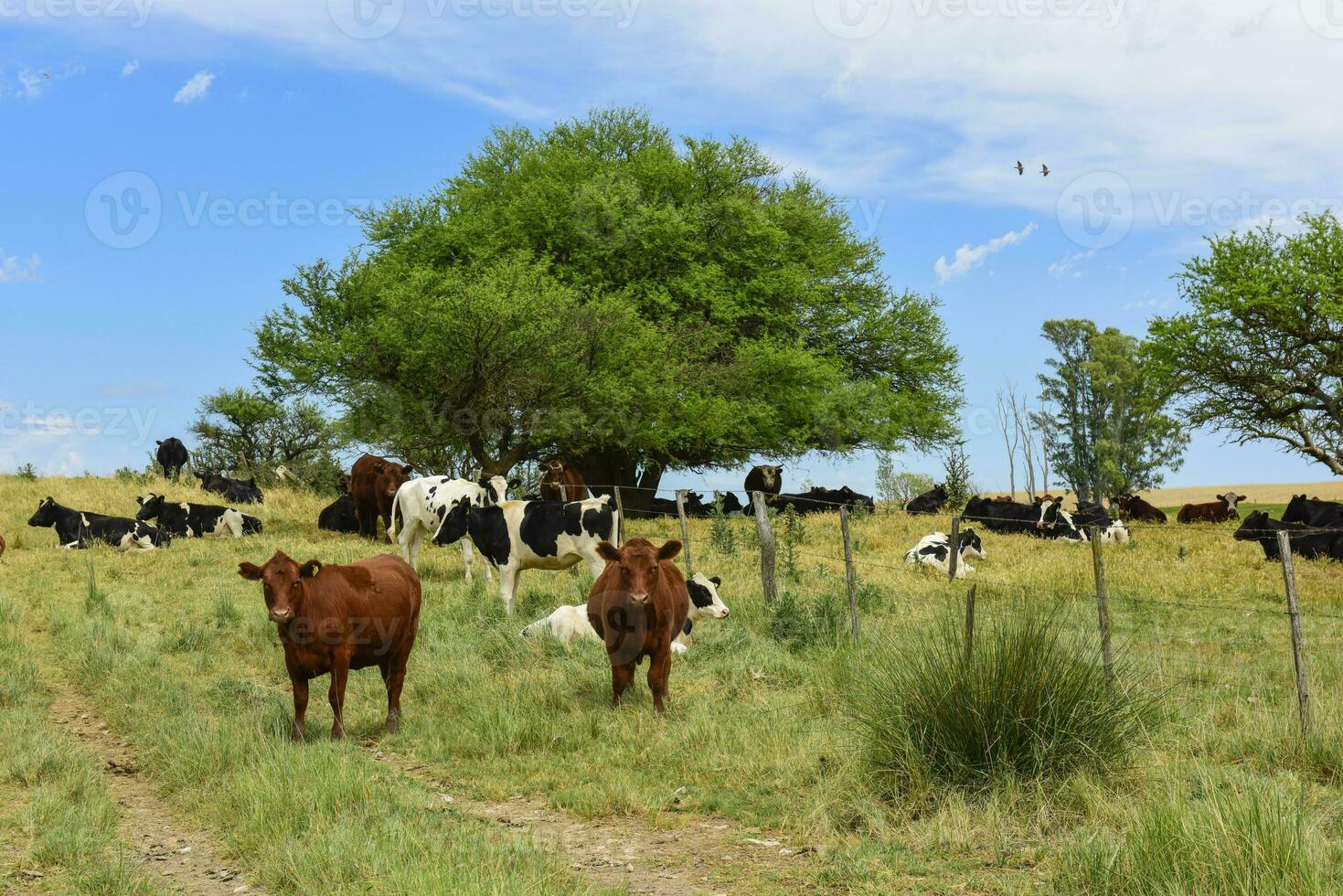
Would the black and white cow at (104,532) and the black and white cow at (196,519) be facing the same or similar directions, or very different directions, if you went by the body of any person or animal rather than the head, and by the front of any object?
same or similar directions

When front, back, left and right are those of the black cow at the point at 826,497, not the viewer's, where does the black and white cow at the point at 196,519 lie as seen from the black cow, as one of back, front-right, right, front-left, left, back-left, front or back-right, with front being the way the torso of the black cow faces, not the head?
back-right

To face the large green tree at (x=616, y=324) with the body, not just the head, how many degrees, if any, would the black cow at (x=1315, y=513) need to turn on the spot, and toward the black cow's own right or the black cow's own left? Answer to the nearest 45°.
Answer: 0° — it already faces it

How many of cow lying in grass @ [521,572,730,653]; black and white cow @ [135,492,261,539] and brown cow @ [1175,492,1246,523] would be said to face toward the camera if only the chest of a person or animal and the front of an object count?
0

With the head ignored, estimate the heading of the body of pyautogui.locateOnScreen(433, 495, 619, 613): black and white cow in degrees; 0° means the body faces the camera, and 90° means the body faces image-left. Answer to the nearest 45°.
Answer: approximately 90°

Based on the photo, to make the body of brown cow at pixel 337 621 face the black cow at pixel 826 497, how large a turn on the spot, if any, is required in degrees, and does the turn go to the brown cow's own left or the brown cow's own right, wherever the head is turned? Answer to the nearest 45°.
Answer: approximately 180°

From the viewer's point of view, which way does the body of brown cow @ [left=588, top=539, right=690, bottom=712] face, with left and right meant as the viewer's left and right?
facing the viewer

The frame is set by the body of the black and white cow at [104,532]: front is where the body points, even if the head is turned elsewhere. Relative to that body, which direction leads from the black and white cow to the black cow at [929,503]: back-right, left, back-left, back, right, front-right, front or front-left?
back

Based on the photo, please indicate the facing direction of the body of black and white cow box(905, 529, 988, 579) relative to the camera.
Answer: to the viewer's right

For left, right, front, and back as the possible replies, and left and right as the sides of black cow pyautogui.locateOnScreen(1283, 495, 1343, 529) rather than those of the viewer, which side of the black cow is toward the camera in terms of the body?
left

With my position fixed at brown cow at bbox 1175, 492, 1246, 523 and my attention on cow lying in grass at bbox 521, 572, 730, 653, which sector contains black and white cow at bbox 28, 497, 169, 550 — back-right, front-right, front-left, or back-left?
front-right

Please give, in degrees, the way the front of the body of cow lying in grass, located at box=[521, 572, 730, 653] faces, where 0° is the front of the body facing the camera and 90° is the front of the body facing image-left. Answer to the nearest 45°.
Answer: approximately 270°

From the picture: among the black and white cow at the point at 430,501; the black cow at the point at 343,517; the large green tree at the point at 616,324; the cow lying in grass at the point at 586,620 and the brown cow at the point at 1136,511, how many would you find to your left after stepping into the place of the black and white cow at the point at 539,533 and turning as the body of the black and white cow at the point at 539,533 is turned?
1

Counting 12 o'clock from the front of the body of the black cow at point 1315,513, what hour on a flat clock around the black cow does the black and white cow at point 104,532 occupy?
The black and white cow is roughly at 11 o'clock from the black cow.

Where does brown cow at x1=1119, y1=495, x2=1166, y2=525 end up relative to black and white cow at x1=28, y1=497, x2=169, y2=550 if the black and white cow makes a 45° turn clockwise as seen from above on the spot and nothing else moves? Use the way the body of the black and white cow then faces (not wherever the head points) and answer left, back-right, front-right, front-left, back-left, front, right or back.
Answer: back-right

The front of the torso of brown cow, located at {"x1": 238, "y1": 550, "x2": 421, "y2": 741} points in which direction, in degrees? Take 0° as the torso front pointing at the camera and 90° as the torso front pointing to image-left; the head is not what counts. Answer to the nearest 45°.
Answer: approximately 45°

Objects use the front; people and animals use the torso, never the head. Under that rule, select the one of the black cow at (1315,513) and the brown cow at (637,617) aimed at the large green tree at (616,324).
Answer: the black cow

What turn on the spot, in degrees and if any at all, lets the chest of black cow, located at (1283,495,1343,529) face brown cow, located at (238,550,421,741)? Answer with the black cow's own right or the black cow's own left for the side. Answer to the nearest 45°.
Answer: approximately 90° to the black cow's own left
